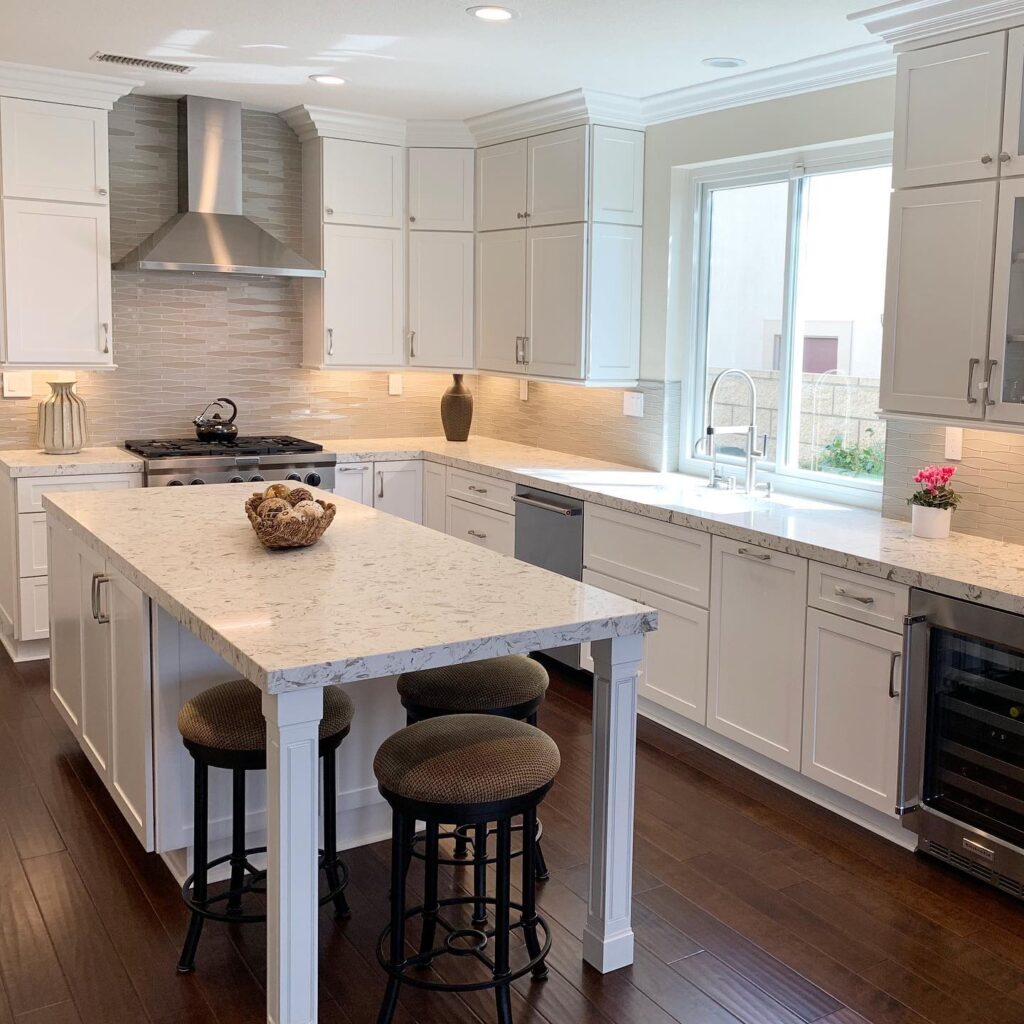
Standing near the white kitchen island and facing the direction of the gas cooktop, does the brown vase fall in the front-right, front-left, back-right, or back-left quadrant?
front-right

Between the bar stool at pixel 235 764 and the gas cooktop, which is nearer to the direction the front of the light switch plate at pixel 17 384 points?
the bar stool

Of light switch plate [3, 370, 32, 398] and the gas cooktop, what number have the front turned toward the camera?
2

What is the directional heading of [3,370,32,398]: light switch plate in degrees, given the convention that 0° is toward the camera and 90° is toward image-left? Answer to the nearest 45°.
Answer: approximately 0°

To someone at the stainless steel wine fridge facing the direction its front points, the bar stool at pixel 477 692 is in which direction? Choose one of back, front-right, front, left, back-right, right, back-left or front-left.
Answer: front

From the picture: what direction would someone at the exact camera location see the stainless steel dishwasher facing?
facing the viewer and to the left of the viewer

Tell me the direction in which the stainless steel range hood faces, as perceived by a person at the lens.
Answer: facing the viewer

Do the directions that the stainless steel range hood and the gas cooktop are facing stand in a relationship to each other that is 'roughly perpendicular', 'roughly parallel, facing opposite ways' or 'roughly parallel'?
roughly parallel

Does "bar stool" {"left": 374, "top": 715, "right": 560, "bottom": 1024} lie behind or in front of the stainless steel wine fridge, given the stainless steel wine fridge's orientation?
in front

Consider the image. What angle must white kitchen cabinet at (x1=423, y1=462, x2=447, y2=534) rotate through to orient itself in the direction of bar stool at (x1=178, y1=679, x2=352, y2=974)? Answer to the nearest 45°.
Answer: approximately 45° to its left
